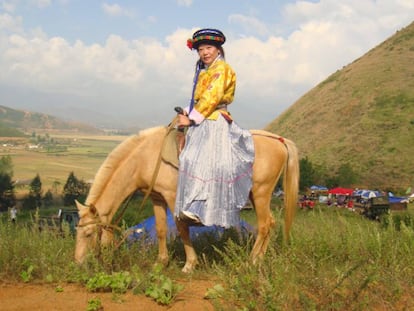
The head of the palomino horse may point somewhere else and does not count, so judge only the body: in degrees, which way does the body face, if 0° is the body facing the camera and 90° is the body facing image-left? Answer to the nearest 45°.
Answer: approximately 90°

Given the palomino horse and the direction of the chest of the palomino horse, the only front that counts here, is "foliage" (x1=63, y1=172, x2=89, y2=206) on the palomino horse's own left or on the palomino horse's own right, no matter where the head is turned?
on the palomino horse's own right

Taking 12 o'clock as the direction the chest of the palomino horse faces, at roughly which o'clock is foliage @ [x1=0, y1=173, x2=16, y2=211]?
The foliage is roughly at 2 o'clock from the palomino horse.

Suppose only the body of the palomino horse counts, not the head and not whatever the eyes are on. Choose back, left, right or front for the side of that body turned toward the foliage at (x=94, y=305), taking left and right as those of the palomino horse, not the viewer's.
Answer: left
